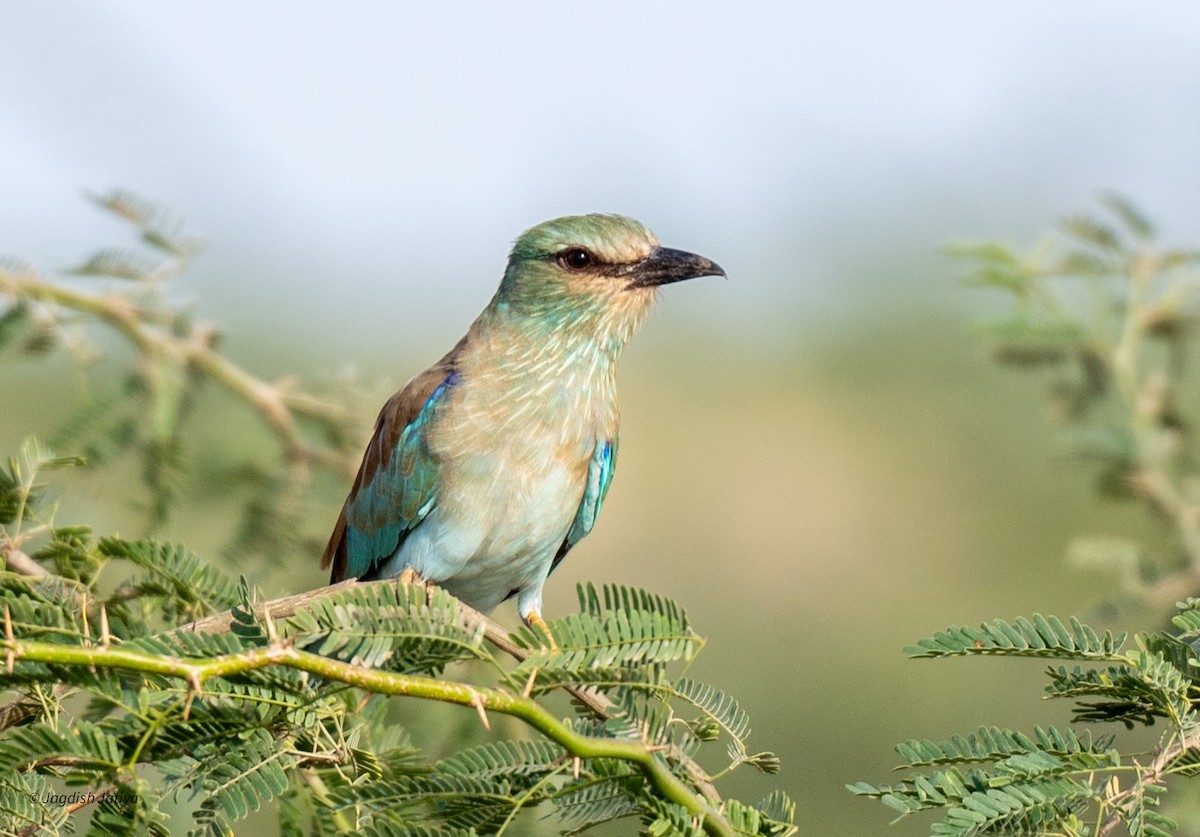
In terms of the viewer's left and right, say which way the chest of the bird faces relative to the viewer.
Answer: facing the viewer and to the right of the viewer

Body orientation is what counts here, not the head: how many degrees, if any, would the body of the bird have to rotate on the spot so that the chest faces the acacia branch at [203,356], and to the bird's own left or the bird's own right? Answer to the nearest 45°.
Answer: approximately 135° to the bird's own right

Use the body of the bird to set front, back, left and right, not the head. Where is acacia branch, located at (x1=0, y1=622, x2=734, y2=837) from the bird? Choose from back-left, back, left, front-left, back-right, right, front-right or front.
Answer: front-right
